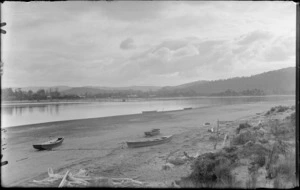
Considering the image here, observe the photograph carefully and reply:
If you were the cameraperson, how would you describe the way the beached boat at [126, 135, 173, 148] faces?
facing to the right of the viewer

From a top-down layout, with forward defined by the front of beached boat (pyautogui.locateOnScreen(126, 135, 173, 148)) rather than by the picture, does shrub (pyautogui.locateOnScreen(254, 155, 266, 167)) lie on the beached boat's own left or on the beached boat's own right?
on the beached boat's own right
